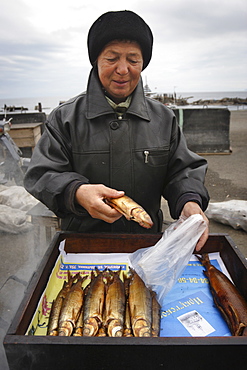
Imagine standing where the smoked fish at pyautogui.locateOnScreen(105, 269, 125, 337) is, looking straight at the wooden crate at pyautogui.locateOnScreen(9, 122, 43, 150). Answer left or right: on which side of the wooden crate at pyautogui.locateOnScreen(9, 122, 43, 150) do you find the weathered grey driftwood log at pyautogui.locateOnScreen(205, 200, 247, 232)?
right

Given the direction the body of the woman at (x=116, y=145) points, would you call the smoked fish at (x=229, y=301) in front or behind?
in front

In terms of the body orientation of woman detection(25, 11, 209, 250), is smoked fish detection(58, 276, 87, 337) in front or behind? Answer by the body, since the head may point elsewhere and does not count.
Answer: in front

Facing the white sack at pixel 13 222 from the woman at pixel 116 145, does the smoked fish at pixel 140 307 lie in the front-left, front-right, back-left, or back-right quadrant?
back-left

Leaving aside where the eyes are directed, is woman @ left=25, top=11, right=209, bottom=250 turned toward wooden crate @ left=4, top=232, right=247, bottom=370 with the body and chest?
yes

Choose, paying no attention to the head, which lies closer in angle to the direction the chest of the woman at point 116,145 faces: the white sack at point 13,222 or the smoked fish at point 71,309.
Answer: the smoked fish

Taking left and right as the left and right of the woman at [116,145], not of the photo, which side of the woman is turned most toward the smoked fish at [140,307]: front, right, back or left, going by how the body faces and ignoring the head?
front

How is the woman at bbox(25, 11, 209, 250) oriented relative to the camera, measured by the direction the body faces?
toward the camera
